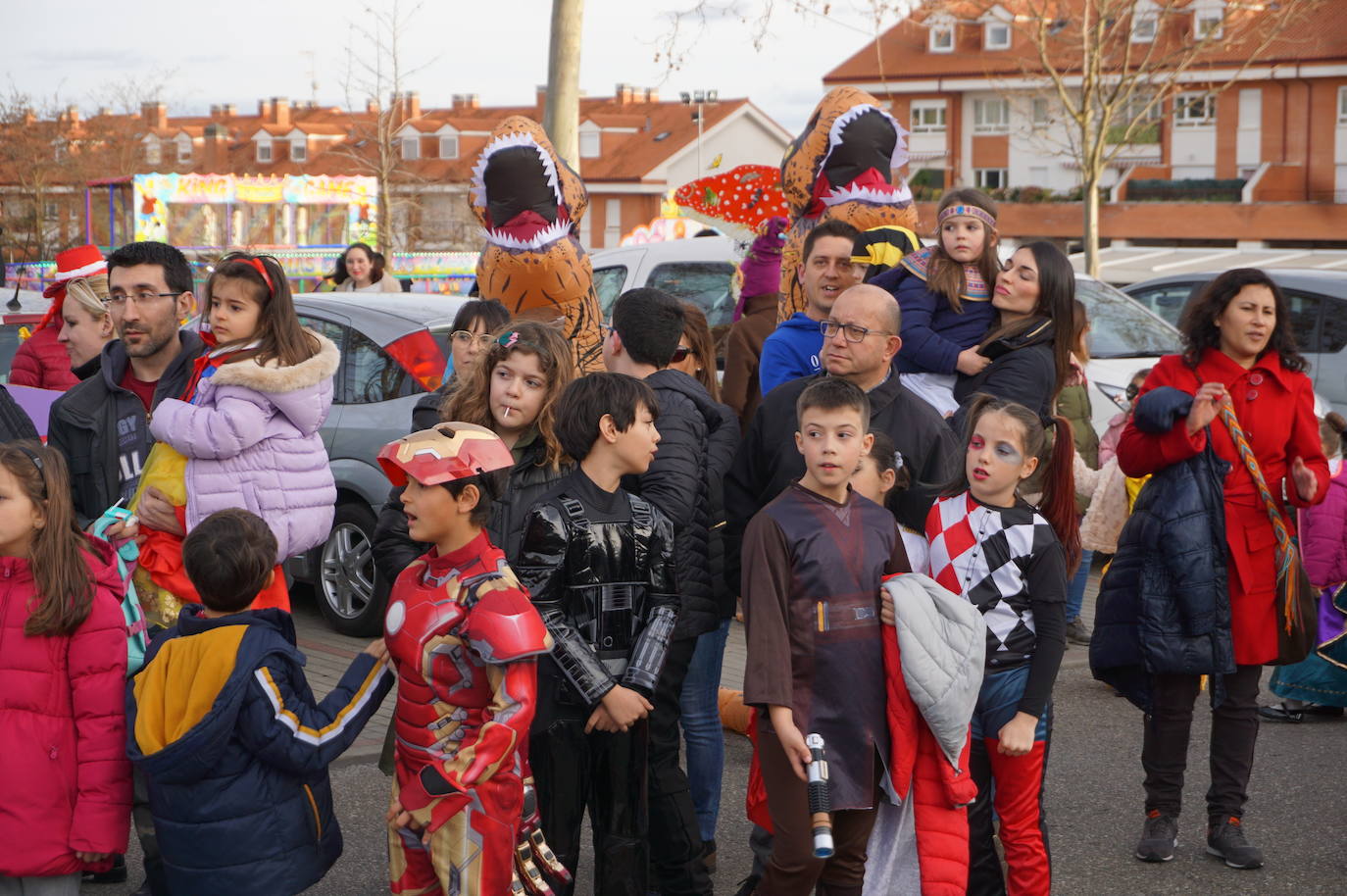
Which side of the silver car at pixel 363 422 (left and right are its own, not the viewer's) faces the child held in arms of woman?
back

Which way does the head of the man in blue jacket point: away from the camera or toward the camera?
toward the camera

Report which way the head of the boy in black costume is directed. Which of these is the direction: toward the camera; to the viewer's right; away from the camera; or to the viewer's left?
to the viewer's right

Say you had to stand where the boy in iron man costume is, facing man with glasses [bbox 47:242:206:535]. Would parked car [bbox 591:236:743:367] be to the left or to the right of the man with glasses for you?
right

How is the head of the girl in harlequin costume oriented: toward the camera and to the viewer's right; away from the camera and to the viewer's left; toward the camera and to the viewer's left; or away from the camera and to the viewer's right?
toward the camera and to the viewer's left

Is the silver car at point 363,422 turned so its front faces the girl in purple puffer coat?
no

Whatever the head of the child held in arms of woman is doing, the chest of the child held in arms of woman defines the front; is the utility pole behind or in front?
behind

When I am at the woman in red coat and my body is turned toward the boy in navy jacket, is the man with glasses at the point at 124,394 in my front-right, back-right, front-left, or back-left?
front-right

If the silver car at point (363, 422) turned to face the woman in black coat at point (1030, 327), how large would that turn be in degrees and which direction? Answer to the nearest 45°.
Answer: approximately 180°

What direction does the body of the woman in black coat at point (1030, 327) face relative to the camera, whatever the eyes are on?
to the viewer's left

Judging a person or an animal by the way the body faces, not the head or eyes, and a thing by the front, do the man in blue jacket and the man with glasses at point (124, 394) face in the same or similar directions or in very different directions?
same or similar directions
